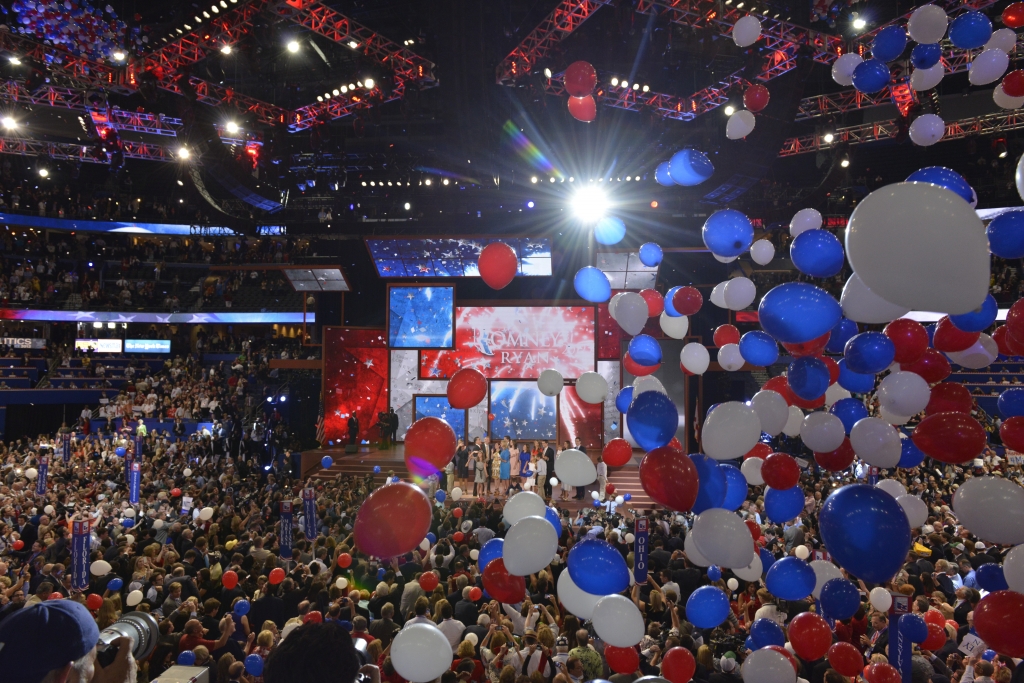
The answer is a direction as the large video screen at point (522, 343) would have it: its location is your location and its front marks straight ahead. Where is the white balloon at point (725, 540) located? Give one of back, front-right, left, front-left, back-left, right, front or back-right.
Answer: front

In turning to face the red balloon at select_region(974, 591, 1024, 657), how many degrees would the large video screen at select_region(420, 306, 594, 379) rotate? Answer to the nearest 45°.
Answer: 0° — it already faces it

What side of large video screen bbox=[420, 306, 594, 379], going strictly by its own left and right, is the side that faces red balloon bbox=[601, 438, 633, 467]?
front

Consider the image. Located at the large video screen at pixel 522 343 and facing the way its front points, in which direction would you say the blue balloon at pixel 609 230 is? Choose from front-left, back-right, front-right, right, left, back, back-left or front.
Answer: front

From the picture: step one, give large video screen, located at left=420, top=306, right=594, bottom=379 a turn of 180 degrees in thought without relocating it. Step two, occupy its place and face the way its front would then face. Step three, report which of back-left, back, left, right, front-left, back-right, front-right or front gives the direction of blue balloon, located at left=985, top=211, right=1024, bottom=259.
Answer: back

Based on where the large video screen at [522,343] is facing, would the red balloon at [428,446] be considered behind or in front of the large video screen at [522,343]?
in front

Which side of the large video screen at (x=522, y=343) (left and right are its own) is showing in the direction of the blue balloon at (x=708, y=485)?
front

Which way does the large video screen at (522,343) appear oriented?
toward the camera

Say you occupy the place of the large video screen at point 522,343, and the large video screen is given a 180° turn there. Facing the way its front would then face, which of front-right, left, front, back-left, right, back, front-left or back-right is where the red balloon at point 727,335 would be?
back

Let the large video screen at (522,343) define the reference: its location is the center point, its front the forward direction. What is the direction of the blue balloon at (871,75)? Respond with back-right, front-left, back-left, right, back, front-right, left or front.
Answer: front

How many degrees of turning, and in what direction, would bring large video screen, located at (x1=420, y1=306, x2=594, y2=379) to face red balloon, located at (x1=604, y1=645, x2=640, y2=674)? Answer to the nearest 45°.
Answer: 0° — it already faces it

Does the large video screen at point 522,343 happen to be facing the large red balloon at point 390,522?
yes

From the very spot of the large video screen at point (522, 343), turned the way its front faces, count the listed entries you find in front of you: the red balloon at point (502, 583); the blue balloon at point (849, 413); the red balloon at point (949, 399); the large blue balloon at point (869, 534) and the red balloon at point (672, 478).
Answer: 5

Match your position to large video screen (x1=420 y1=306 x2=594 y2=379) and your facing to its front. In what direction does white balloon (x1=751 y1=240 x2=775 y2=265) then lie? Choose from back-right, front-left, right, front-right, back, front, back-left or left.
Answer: front

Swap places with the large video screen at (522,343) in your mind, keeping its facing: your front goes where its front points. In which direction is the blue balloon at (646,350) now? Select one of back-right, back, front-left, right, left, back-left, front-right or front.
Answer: front

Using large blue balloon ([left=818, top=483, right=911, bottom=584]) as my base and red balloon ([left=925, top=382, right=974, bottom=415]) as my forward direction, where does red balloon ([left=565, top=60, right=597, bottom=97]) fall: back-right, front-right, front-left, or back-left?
front-left

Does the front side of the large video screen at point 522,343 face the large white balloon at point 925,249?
yes

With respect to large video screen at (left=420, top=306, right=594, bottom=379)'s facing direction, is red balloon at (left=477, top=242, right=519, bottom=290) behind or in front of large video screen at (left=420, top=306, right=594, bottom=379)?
in front
